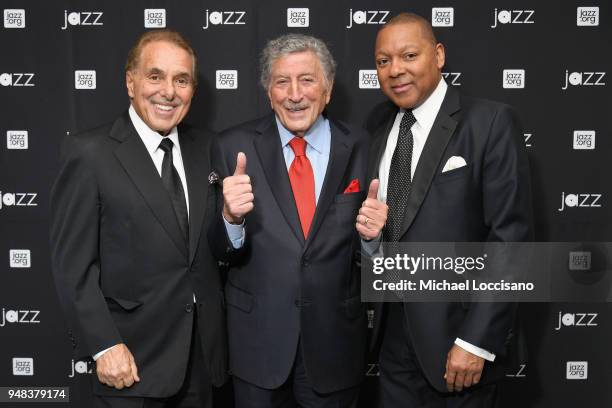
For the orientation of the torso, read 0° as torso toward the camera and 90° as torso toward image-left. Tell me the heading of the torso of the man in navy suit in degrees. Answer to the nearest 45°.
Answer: approximately 0°

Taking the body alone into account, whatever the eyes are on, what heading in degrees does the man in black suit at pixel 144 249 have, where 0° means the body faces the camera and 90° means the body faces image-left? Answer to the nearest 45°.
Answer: approximately 315°

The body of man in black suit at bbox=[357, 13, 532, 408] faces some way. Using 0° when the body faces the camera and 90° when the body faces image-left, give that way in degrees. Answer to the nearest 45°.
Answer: approximately 45°
